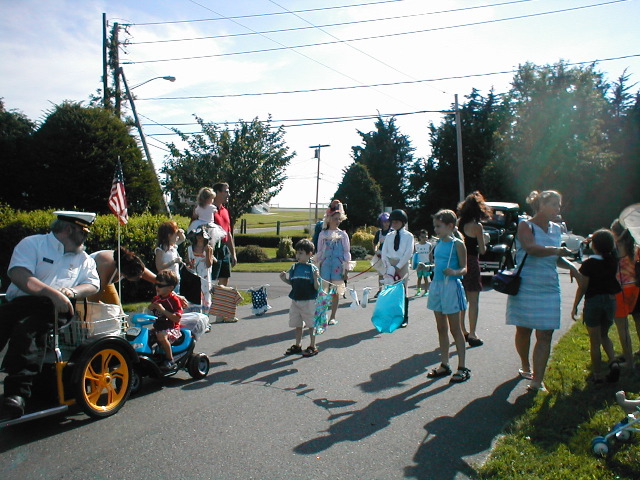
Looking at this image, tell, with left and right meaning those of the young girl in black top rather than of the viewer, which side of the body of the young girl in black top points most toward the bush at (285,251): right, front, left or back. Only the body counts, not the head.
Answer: front

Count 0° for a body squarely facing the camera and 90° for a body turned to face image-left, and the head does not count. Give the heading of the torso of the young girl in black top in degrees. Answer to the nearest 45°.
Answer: approximately 135°

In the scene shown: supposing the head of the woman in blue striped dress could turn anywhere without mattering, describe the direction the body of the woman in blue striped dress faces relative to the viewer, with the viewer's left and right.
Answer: facing the viewer and to the right of the viewer

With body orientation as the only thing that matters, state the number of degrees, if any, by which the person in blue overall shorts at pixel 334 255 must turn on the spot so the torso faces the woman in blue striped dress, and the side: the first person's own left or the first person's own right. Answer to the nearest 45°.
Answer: approximately 45° to the first person's own left

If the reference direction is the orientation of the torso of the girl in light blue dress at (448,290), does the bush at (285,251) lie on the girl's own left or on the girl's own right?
on the girl's own right

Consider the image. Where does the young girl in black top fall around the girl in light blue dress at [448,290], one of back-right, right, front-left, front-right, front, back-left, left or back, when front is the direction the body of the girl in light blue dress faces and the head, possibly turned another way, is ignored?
back-left

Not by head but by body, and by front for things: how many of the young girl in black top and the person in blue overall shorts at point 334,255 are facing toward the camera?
1

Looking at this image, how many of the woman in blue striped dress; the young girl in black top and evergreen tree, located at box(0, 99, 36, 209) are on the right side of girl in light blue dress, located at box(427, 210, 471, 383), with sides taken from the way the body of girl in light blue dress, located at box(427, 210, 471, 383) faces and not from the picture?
1

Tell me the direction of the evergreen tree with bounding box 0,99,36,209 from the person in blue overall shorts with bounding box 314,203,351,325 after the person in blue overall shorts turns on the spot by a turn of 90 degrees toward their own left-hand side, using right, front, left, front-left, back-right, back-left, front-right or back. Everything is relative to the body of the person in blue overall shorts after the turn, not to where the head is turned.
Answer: back-left

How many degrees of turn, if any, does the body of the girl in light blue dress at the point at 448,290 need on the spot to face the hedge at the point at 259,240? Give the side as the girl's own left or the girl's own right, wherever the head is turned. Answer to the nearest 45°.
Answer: approximately 135° to the girl's own right

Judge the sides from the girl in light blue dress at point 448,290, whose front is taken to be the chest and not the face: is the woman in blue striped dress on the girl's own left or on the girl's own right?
on the girl's own left

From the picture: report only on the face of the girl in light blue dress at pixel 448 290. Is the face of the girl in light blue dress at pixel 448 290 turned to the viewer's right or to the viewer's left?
to the viewer's left

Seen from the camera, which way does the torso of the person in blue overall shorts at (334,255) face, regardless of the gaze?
toward the camera

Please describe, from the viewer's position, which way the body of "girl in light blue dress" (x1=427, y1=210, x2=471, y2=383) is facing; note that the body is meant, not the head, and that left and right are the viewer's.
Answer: facing the viewer and to the left of the viewer

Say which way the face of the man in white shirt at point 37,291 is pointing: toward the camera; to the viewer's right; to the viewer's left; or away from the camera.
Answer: to the viewer's right
